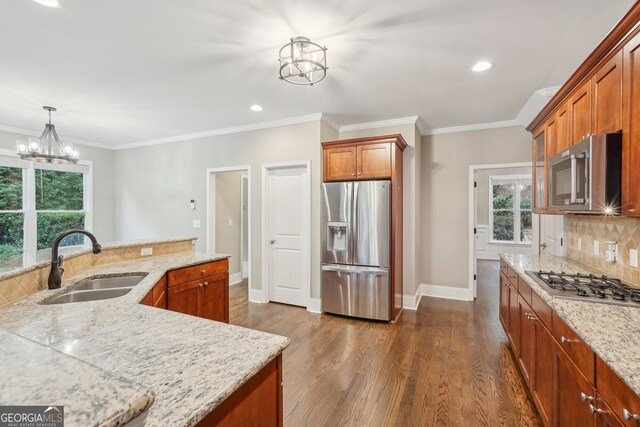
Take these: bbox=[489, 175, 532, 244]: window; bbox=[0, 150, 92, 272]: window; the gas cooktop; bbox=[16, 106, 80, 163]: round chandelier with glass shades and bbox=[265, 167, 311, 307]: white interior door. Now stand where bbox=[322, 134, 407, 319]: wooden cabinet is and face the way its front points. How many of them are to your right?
3

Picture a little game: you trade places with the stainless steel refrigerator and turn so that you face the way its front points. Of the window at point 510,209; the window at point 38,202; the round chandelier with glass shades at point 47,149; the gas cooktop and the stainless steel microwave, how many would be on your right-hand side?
2

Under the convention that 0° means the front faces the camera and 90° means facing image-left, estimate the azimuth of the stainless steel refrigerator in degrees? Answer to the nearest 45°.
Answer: approximately 0°

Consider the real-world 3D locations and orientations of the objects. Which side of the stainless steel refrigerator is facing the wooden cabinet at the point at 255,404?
front

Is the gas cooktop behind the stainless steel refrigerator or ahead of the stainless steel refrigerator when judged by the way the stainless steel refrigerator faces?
ahead

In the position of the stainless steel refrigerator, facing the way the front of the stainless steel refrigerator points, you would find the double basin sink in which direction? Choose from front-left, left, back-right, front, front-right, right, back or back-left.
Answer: front-right

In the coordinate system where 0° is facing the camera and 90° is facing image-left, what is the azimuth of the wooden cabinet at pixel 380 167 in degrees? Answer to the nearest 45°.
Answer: approximately 0°

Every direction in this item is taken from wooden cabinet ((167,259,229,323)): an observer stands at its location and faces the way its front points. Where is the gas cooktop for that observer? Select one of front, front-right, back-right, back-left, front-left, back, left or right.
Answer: left

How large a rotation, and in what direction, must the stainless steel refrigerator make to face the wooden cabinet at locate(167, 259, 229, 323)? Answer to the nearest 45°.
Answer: approximately 45° to its right

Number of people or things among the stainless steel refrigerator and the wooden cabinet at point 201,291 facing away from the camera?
0
